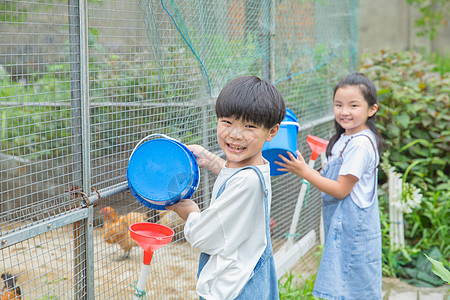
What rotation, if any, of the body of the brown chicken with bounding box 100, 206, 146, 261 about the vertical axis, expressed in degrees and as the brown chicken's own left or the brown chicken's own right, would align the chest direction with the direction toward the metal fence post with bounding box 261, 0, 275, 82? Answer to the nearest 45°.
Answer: approximately 135° to the brown chicken's own right

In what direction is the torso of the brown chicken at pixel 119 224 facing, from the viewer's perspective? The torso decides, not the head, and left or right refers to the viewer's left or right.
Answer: facing to the left of the viewer
